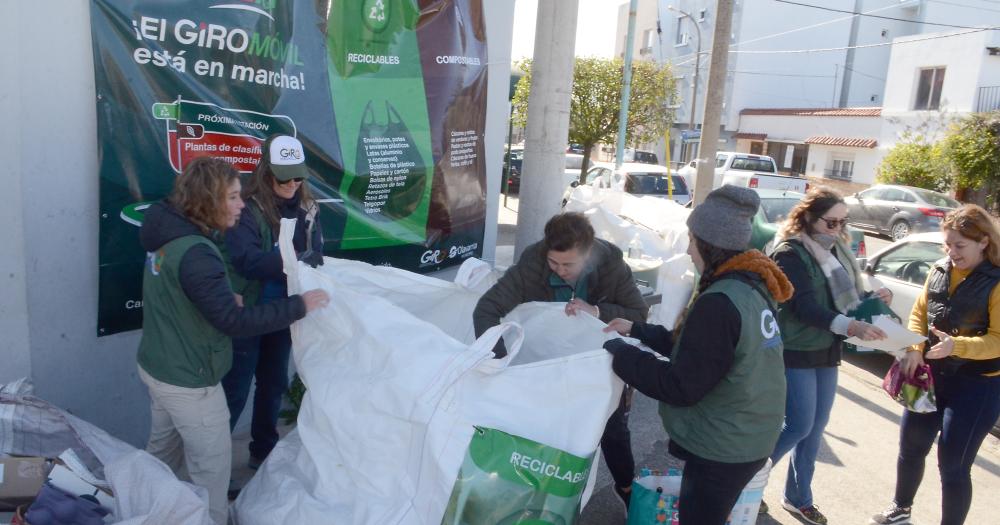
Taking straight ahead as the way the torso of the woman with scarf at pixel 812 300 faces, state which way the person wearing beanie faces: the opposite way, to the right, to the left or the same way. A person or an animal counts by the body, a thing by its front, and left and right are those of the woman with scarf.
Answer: the opposite way

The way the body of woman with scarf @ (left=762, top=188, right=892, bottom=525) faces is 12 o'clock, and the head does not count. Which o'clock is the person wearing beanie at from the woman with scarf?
The person wearing beanie is roughly at 2 o'clock from the woman with scarf.

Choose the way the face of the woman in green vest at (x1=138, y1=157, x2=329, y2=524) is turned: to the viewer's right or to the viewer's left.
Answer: to the viewer's right

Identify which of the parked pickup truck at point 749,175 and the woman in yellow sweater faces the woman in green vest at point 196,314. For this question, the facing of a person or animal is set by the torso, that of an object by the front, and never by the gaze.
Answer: the woman in yellow sweater

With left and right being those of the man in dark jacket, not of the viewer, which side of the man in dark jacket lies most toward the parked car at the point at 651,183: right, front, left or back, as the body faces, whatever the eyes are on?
back

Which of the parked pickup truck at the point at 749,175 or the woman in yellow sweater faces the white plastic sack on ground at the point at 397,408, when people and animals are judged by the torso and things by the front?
the woman in yellow sweater

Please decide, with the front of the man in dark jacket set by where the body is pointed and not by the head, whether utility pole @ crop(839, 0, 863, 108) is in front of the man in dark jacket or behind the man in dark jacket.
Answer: behind

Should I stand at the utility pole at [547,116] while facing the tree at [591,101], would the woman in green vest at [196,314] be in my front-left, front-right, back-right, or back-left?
back-left

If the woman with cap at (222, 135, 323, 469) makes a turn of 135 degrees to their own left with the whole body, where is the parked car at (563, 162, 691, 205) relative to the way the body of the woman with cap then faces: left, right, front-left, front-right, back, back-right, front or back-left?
front-right

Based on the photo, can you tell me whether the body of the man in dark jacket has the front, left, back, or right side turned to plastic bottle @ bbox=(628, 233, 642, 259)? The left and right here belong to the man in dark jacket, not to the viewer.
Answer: back

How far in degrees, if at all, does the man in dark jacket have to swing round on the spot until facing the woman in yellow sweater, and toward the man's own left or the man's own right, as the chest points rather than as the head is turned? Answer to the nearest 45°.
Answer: approximately 90° to the man's own left

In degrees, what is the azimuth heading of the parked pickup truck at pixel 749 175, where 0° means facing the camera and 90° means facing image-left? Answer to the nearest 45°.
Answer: approximately 135°

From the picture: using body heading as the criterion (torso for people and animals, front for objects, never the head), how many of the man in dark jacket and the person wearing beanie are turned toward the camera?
1

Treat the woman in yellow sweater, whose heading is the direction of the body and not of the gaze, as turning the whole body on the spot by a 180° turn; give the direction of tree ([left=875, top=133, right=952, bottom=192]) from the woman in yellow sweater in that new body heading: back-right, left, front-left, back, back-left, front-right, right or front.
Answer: front-left
